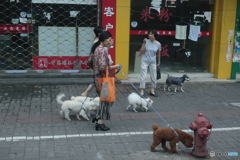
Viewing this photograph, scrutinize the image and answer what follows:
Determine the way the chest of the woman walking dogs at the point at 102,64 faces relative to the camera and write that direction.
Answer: to the viewer's right

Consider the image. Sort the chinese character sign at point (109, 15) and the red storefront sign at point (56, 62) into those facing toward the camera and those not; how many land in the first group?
2

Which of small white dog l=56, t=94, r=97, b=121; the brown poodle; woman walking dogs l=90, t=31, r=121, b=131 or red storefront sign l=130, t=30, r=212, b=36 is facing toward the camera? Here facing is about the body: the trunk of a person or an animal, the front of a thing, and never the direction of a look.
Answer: the red storefront sign

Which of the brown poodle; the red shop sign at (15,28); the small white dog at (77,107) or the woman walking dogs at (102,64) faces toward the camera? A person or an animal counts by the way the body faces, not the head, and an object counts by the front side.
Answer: the red shop sign

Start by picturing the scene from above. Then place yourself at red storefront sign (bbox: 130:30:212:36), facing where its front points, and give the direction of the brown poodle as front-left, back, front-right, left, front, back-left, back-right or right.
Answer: front

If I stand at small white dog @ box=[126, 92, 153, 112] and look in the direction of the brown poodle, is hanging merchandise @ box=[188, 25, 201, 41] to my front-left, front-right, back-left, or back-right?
back-left

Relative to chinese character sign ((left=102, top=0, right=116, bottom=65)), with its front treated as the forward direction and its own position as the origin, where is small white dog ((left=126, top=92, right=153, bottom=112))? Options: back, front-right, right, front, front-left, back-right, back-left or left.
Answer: front

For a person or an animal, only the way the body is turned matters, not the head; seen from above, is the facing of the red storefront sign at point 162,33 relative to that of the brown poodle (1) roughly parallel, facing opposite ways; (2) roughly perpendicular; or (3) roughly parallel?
roughly perpendicular

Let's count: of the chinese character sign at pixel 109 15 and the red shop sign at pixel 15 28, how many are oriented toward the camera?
2

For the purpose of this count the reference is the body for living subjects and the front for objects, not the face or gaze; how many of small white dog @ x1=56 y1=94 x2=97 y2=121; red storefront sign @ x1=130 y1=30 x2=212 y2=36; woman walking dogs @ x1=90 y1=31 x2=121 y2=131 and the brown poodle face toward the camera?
1

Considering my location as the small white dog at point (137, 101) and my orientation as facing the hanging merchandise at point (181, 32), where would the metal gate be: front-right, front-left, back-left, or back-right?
front-left

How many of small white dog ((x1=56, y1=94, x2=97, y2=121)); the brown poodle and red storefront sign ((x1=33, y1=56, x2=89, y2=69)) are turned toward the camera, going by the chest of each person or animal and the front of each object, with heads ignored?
1

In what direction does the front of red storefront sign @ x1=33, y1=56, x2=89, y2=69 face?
toward the camera

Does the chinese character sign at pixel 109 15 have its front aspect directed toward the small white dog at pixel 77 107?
yes

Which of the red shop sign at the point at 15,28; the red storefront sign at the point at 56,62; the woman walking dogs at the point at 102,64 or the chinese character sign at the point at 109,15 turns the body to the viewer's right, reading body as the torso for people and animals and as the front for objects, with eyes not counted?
the woman walking dogs

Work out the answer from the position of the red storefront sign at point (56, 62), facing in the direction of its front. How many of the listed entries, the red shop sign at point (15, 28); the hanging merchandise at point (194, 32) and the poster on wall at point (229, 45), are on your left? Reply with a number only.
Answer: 2
